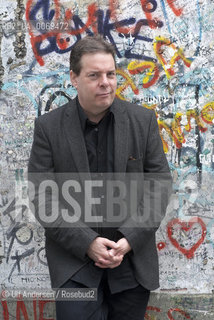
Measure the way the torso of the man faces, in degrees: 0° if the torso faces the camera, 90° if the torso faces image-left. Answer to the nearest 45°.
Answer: approximately 0°
